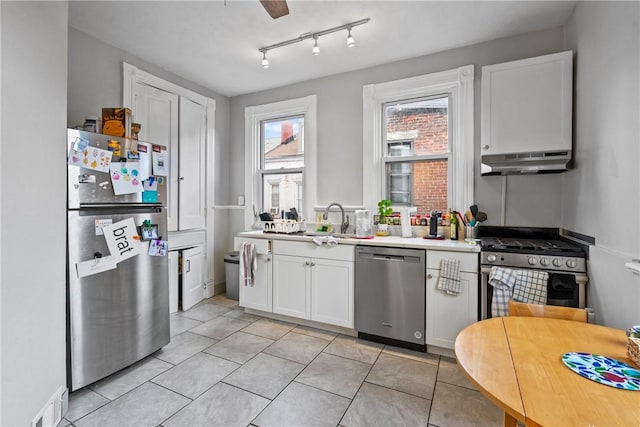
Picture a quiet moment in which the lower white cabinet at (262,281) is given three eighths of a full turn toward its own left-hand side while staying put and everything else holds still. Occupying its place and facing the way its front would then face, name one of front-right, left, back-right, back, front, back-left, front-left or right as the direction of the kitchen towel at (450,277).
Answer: front-right

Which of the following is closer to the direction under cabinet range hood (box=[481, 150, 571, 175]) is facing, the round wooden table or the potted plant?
the round wooden table

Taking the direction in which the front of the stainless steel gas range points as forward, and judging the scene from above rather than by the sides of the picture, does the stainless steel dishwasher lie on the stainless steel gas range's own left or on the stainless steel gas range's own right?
on the stainless steel gas range's own right

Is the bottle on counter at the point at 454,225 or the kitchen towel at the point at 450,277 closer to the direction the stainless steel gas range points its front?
the kitchen towel

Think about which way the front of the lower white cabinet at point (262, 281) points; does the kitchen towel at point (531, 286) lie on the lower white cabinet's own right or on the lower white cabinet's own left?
on the lower white cabinet's own left

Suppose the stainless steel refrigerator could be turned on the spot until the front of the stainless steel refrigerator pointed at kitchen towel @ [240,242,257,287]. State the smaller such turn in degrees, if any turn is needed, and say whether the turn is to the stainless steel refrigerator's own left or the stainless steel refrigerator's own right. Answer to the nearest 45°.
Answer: approximately 90° to the stainless steel refrigerator's own left

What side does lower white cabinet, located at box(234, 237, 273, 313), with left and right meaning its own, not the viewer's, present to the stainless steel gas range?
left

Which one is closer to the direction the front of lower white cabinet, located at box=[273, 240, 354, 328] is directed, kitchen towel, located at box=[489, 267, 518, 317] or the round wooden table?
the round wooden table

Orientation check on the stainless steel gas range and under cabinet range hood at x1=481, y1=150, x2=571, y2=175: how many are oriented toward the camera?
2

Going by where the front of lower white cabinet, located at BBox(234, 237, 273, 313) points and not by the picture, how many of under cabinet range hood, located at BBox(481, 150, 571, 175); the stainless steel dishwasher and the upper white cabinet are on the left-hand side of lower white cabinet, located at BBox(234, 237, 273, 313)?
3

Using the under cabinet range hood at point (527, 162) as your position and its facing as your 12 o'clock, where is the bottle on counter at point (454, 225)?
The bottle on counter is roughly at 3 o'clock from the under cabinet range hood.

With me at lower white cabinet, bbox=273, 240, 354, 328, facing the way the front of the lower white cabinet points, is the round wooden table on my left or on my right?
on my left

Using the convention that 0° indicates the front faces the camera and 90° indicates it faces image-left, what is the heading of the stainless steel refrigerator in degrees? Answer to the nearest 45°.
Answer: approximately 315°
